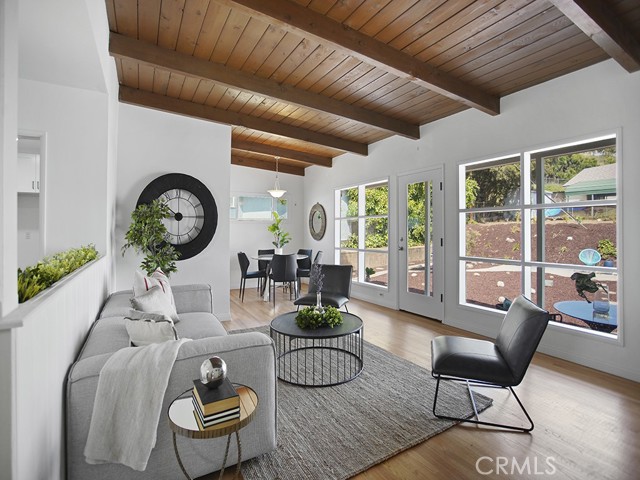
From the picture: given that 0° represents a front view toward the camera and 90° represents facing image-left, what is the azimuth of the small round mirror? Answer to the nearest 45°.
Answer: approximately 45°

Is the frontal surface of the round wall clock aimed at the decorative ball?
yes

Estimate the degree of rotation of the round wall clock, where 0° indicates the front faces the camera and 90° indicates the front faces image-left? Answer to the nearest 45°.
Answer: approximately 0°

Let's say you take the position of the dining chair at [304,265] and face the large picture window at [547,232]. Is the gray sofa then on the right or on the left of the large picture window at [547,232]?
right

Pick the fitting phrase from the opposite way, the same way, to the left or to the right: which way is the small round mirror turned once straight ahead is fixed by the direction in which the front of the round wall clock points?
to the right

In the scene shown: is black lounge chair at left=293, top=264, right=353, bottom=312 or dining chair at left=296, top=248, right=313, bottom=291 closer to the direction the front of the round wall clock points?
the black lounge chair
